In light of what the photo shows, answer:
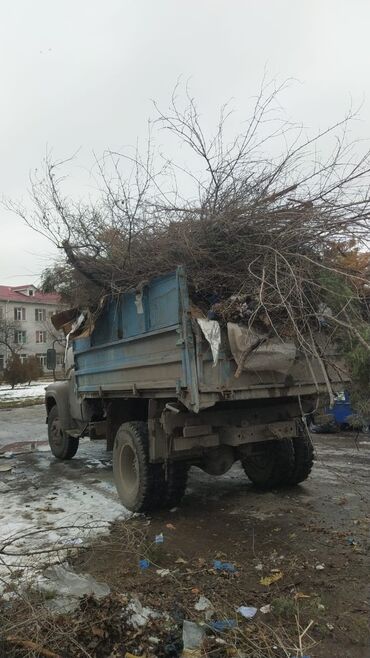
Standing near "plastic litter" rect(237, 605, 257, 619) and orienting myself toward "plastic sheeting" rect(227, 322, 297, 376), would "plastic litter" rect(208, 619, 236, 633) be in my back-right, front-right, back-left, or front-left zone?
back-left

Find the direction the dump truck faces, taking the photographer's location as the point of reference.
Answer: facing away from the viewer and to the left of the viewer

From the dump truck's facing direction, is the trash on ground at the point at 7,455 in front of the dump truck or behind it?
in front

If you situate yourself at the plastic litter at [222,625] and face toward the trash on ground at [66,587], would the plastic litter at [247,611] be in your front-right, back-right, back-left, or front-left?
back-right

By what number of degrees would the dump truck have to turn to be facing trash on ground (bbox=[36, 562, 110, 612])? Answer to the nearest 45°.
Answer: approximately 90° to its left

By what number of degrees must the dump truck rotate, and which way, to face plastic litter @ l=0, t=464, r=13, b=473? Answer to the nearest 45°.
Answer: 0° — it already faces it

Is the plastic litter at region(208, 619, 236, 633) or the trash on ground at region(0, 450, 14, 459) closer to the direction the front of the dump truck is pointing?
the trash on ground

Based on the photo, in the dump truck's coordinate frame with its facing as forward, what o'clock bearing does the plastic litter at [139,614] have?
The plastic litter is roughly at 8 o'clock from the dump truck.
